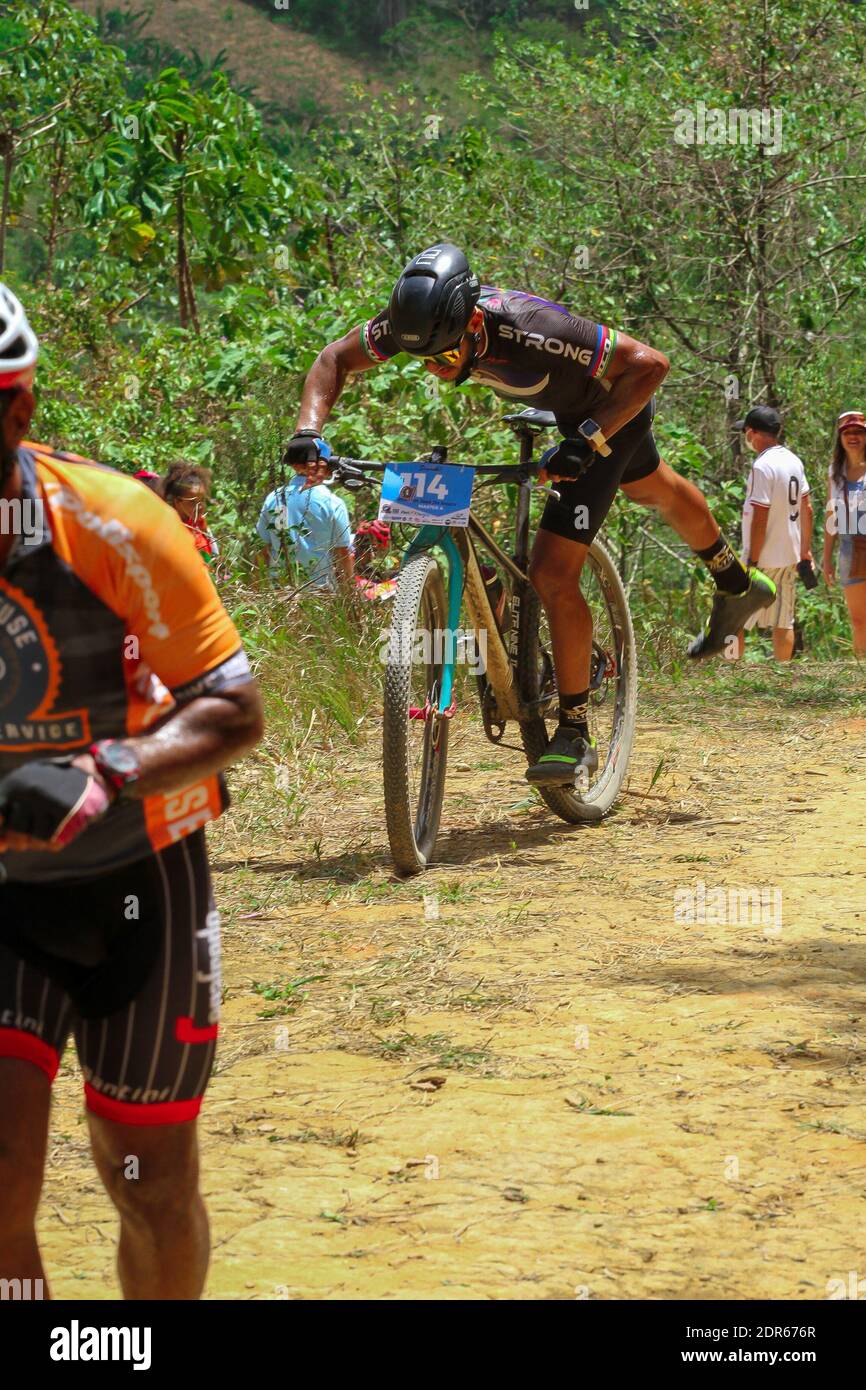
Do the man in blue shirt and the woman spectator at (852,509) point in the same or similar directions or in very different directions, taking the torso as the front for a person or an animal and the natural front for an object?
very different directions

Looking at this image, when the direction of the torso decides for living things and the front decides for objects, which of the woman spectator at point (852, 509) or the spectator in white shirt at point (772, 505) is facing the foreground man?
the woman spectator

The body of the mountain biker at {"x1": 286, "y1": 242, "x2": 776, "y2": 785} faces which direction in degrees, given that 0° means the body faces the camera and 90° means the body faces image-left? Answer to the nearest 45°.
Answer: approximately 45°
